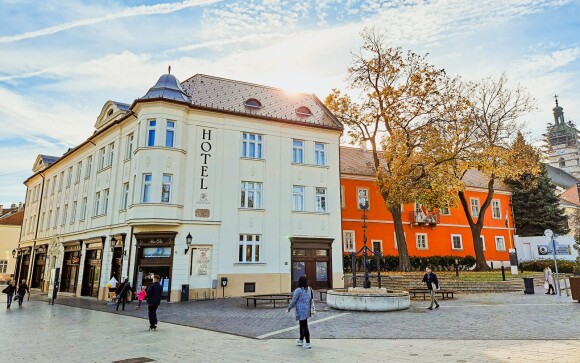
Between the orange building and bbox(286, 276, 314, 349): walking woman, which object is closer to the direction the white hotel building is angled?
the walking woman

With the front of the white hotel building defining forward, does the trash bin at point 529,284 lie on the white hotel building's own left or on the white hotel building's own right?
on the white hotel building's own left

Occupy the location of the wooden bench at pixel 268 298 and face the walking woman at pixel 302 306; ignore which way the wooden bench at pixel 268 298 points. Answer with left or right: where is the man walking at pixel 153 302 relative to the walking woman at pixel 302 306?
right

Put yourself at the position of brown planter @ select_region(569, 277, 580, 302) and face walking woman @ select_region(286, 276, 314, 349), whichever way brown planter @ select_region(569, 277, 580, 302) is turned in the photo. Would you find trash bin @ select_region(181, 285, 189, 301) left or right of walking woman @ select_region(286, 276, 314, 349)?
right

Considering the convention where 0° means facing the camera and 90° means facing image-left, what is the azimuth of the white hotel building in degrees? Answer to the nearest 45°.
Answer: approximately 45°

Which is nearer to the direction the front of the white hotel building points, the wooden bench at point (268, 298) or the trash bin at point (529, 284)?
the wooden bench

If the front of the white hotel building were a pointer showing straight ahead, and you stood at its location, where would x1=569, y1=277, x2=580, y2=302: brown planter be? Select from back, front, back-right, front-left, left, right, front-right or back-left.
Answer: left

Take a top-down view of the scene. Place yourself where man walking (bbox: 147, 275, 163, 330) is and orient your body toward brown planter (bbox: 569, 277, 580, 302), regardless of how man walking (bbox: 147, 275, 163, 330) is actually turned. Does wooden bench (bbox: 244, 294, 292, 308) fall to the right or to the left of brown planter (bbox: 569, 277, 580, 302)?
left

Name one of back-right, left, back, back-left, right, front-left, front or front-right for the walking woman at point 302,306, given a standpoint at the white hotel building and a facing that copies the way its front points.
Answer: front-left

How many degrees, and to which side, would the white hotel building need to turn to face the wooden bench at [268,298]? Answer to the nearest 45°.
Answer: approximately 45° to its left
